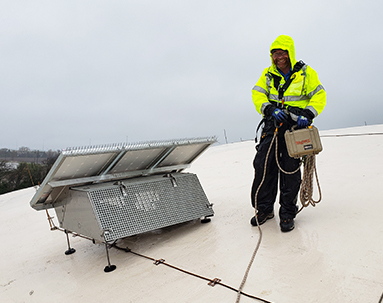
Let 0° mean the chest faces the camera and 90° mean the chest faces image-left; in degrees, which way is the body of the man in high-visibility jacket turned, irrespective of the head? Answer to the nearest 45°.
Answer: approximately 0°
